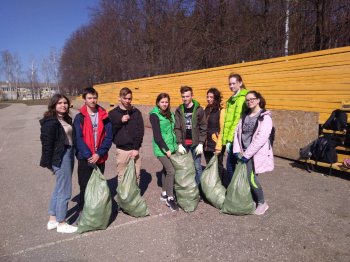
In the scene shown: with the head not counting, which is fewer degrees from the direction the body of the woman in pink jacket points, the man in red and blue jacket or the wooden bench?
the man in red and blue jacket

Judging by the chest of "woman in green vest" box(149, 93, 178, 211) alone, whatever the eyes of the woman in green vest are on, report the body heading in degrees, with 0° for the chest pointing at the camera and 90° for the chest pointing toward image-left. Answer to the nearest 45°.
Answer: approximately 315°

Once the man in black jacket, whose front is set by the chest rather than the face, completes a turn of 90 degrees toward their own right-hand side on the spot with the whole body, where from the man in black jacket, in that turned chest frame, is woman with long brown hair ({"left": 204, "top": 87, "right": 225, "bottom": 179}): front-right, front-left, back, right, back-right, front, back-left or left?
back

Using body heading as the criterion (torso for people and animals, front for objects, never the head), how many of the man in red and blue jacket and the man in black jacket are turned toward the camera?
2

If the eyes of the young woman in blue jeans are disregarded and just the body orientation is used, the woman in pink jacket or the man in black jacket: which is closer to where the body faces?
the woman in pink jacket

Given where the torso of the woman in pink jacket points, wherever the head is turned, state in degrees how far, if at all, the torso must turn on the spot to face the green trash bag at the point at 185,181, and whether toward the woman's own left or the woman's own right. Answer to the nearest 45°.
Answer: approximately 45° to the woman's own right

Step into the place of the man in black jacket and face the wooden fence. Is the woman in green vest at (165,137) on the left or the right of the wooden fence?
right
